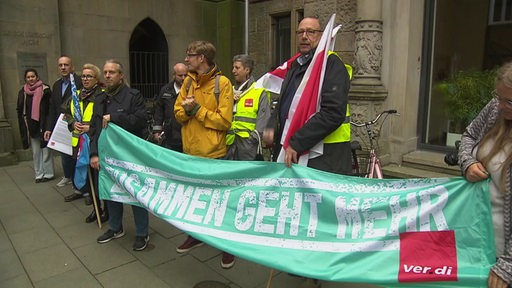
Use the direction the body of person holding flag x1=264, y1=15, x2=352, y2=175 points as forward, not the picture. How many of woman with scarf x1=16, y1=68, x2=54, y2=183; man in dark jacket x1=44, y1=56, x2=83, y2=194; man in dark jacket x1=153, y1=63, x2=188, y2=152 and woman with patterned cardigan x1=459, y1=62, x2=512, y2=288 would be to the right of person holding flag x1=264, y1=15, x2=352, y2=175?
3

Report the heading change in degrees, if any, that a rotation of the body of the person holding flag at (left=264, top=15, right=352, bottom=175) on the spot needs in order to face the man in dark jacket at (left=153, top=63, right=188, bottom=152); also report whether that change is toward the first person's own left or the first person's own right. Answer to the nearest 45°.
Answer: approximately 90° to the first person's own right

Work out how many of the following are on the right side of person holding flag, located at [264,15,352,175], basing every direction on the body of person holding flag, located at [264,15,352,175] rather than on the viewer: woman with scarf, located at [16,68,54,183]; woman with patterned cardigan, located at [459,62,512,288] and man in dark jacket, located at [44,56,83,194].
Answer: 2

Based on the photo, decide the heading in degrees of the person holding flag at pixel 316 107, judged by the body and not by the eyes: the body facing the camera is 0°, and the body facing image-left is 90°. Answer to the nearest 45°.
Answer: approximately 45°

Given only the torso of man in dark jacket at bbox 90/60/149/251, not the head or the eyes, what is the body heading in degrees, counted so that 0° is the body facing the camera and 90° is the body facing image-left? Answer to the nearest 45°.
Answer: approximately 45°

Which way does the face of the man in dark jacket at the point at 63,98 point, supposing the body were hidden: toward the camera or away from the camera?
toward the camera

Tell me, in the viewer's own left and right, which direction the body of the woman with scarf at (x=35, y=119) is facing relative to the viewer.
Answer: facing the viewer

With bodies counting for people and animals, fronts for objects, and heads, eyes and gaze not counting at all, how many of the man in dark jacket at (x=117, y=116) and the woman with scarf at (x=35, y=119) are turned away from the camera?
0

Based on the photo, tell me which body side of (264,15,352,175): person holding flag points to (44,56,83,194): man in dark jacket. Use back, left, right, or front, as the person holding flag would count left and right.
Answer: right

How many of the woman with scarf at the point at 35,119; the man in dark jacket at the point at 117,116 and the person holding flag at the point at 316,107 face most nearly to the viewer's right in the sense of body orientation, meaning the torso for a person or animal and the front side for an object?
0

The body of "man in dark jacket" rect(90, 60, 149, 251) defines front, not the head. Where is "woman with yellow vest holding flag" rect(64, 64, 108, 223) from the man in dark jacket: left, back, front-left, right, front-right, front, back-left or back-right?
right

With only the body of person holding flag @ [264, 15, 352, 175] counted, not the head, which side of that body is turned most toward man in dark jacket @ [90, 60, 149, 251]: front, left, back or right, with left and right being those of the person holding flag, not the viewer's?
right
